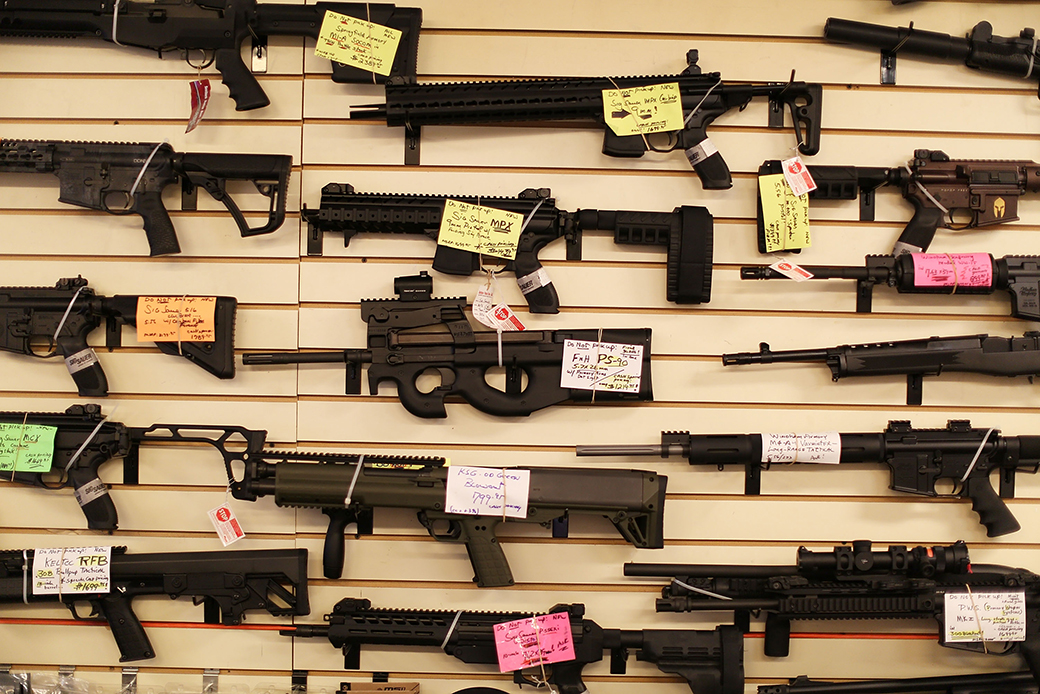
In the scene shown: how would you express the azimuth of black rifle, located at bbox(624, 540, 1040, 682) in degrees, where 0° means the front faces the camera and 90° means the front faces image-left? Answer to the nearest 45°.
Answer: approximately 90°

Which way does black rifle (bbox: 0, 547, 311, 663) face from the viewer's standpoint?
to the viewer's left

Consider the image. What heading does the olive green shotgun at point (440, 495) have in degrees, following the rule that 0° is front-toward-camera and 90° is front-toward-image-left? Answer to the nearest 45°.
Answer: approximately 90°

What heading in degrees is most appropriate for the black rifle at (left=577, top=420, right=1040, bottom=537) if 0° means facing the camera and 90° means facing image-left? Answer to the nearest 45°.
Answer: approximately 90°

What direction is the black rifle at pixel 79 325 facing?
to the viewer's left

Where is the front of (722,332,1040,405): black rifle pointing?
to the viewer's left

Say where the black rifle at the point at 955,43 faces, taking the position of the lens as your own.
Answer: facing to the left of the viewer

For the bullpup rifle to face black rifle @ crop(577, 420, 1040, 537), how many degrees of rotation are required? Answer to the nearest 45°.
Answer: approximately 180°

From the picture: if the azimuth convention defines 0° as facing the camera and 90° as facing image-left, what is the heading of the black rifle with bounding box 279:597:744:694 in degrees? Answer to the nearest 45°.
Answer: approximately 90°

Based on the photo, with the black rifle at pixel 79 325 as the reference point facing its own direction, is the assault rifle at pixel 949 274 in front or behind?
behind

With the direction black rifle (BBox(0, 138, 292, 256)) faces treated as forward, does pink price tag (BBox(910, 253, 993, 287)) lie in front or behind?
behind
